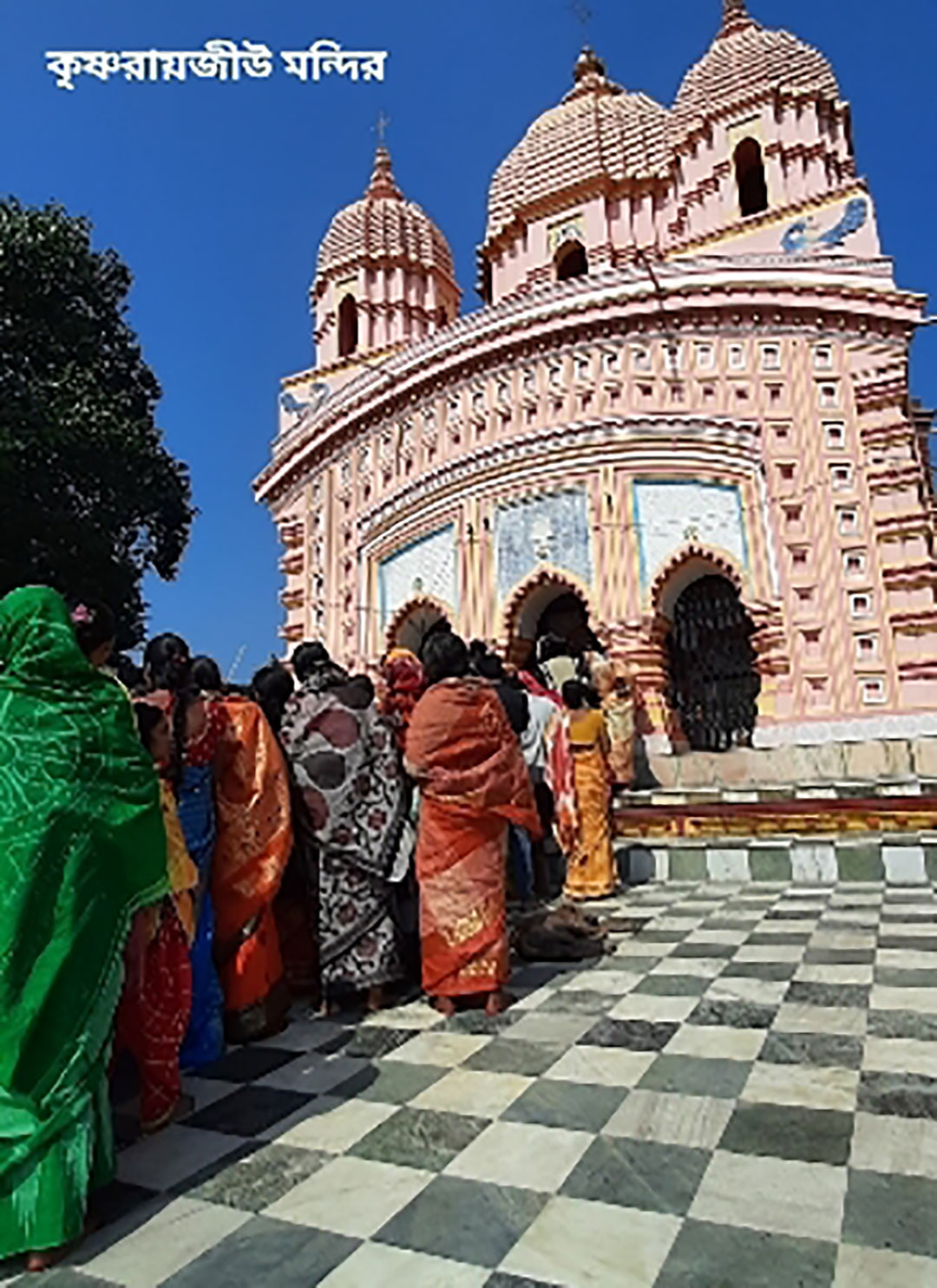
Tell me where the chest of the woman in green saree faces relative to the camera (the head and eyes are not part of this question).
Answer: away from the camera

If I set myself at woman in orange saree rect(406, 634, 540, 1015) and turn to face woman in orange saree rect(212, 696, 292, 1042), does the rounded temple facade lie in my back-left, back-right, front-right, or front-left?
back-right

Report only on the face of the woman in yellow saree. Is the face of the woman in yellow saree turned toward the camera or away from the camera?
away from the camera

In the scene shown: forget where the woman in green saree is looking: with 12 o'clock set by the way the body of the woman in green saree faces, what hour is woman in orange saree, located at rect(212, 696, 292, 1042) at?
The woman in orange saree is roughly at 1 o'clock from the woman in green saree.

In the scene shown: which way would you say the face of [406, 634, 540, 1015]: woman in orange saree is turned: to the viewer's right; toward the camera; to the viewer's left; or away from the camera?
away from the camera

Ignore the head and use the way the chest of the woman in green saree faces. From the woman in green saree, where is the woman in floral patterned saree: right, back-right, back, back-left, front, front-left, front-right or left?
front-right

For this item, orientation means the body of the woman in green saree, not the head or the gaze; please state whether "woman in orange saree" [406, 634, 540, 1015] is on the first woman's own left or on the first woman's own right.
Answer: on the first woman's own right

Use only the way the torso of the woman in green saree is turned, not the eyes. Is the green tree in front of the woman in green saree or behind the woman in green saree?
in front
